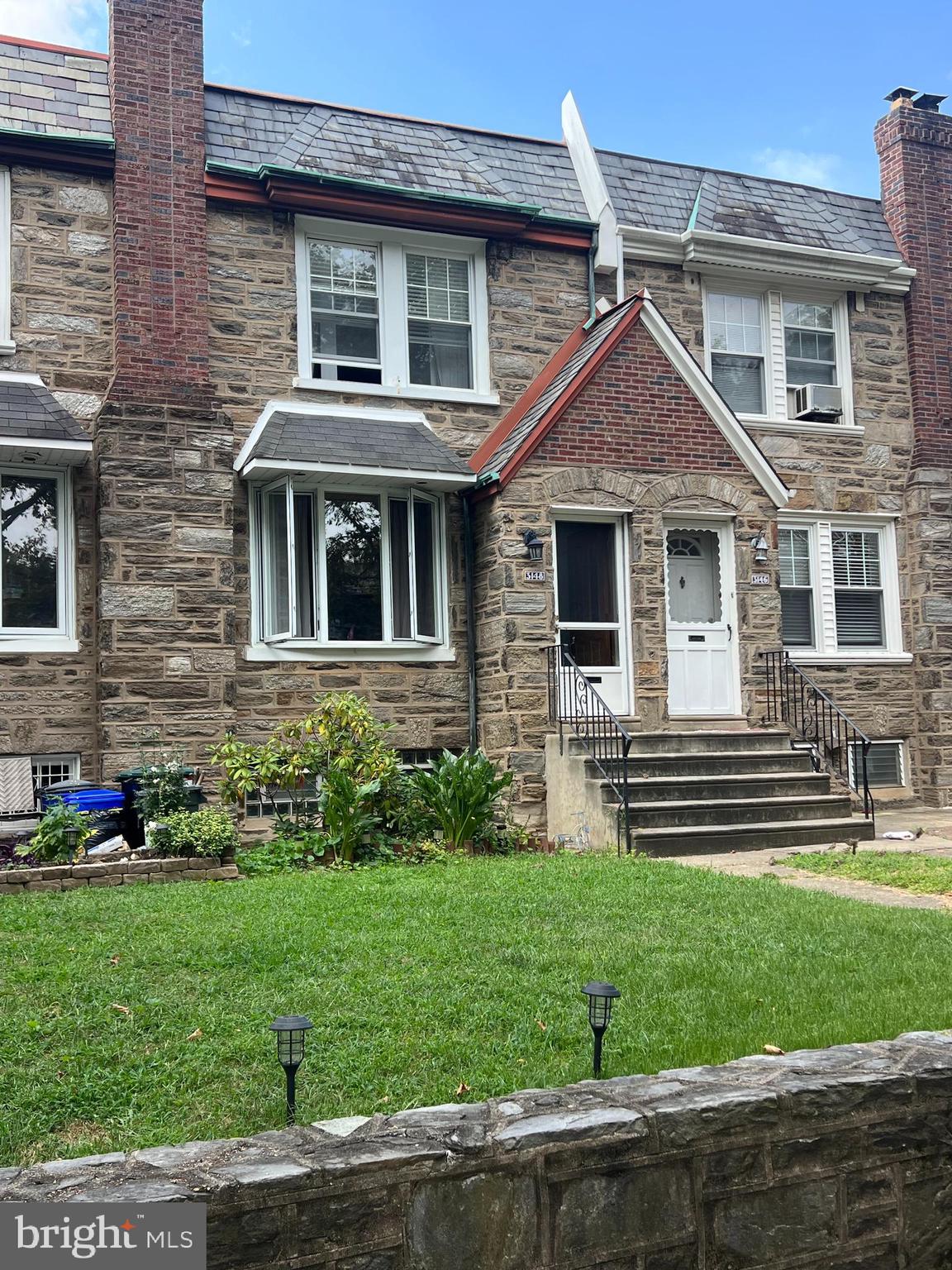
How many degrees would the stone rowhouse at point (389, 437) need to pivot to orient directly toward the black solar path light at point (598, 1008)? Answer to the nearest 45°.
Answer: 0° — it already faces it

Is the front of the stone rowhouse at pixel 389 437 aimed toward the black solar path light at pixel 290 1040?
yes

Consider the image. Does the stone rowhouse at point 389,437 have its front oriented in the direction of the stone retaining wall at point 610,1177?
yes

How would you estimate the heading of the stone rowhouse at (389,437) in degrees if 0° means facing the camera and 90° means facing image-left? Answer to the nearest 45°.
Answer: approximately 0°

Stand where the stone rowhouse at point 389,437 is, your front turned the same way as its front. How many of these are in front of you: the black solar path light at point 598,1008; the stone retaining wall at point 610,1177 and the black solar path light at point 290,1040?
3
